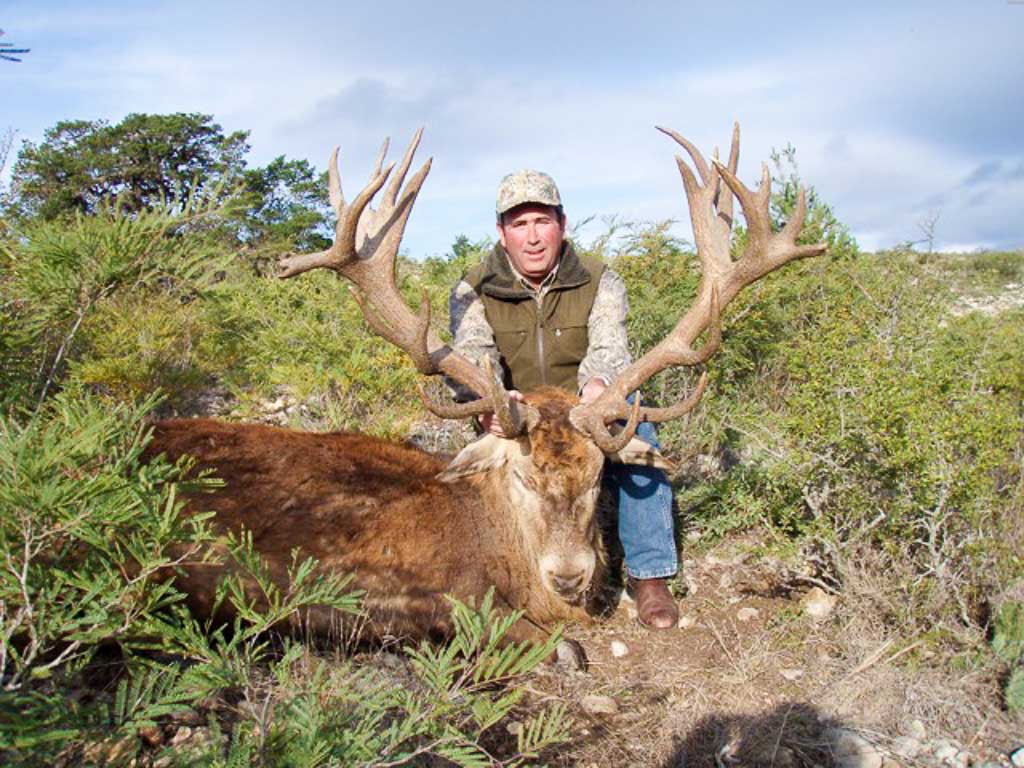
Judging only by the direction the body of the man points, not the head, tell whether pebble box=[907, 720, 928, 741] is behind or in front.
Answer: in front

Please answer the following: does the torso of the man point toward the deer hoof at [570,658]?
yes

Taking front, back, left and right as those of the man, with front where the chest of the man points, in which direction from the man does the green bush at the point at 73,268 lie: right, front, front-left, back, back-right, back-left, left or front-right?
front-right

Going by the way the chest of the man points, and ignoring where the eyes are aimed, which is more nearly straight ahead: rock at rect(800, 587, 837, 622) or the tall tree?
the rock

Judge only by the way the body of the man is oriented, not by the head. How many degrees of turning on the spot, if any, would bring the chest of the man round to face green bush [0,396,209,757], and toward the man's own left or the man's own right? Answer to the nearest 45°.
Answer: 0° — they already face it

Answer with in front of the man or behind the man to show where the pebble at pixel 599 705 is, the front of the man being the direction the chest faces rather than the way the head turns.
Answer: in front

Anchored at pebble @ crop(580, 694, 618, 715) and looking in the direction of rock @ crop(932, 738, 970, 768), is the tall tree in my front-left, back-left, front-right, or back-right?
back-left

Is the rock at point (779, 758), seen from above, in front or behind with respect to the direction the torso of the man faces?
in front

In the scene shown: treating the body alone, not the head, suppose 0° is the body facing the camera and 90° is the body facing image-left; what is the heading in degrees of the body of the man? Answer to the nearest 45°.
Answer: approximately 0°

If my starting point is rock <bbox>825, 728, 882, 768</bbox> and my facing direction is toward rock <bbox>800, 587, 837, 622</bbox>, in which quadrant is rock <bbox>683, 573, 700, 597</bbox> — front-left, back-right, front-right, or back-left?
front-left
